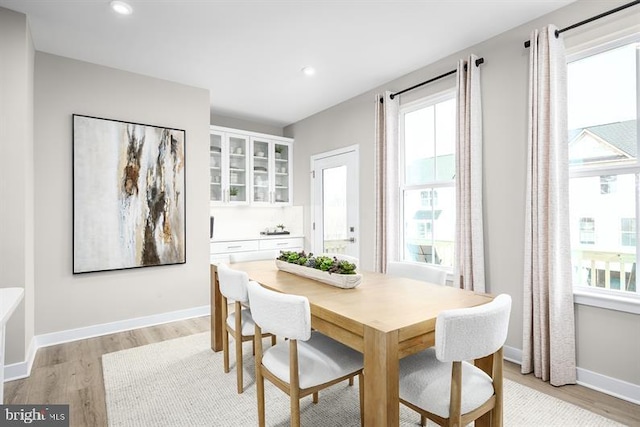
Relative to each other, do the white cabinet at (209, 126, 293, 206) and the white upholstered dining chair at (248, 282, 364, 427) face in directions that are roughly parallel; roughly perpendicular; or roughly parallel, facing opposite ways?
roughly perpendicular

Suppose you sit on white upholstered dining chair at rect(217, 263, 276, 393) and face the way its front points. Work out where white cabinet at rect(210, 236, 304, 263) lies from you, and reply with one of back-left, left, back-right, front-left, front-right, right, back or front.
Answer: front-left

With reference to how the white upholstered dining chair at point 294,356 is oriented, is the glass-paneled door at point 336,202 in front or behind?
in front

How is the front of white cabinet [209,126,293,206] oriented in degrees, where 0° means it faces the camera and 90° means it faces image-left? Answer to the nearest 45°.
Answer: approximately 315°

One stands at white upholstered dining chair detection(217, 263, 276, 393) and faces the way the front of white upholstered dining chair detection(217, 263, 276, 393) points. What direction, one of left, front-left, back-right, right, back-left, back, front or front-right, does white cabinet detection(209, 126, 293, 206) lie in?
front-left

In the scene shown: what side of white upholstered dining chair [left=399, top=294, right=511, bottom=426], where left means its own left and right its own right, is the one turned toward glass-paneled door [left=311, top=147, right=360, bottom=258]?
front

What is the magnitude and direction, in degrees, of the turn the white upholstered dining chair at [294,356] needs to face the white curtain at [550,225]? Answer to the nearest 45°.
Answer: approximately 45° to its right

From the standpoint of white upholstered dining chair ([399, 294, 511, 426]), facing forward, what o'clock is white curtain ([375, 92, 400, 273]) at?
The white curtain is roughly at 1 o'clock from the white upholstered dining chair.

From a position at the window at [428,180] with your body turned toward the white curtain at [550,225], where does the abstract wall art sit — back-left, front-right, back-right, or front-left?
back-right

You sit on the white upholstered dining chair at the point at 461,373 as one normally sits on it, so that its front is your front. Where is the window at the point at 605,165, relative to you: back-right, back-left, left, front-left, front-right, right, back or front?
right

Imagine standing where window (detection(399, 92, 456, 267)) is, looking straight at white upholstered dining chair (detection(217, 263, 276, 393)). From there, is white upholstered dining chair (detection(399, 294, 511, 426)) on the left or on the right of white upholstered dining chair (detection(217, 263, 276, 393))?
left
